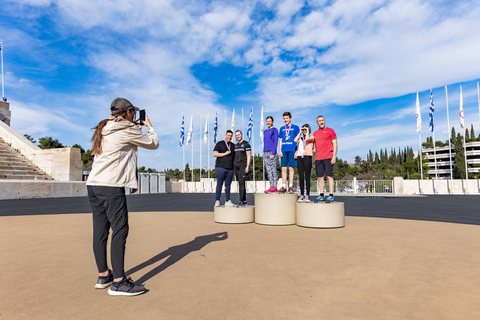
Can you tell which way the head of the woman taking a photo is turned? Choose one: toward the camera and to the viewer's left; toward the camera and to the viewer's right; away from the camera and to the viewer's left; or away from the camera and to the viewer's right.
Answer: away from the camera and to the viewer's right

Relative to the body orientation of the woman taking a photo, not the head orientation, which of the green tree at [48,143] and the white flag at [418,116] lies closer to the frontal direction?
the white flag

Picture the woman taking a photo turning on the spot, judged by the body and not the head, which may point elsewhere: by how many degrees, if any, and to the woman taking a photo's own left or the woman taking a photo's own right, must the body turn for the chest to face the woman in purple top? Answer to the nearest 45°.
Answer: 0° — they already face them

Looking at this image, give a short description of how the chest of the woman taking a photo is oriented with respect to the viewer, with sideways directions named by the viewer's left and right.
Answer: facing away from the viewer and to the right of the viewer

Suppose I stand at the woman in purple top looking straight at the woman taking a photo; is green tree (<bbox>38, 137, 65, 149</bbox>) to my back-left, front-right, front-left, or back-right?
back-right

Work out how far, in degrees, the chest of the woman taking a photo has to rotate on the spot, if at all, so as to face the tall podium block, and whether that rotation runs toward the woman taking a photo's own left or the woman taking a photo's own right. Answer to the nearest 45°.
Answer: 0° — they already face it

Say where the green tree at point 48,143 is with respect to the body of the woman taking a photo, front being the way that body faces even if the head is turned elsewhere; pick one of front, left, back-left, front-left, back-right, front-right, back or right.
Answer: front-left

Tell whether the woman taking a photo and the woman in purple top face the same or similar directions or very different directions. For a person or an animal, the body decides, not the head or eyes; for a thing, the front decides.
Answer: very different directions

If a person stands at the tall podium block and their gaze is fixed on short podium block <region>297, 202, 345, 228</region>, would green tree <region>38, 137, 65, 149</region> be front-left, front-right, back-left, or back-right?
back-left

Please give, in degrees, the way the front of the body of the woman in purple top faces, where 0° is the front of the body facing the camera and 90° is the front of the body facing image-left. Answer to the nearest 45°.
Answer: approximately 45°

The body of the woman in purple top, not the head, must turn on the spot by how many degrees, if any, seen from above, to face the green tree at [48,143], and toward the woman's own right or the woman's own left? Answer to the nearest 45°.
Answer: approximately 90° to the woman's own right

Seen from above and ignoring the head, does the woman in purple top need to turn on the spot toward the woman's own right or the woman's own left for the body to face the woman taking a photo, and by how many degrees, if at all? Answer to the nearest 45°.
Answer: approximately 45° to the woman's own left
